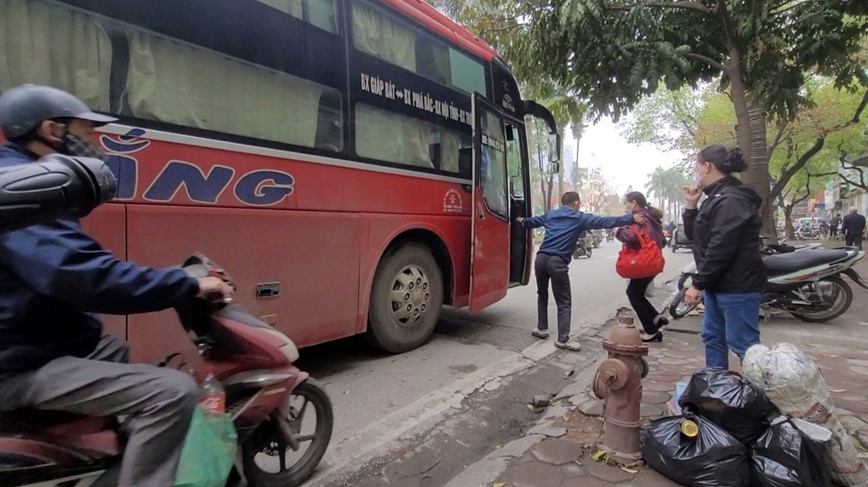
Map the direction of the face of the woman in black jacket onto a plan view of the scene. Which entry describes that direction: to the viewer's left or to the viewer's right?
to the viewer's left

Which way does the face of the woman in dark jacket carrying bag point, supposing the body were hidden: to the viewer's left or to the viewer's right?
to the viewer's left

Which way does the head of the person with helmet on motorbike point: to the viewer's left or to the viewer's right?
to the viewer's right

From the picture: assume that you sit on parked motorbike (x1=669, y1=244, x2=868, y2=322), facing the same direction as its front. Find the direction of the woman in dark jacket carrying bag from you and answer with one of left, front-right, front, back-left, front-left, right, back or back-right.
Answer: front-left

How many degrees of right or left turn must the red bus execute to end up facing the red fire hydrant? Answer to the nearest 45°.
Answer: approximately 90° to its right

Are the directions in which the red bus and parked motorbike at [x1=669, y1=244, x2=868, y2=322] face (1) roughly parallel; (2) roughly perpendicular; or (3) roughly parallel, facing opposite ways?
roughly perpendicular

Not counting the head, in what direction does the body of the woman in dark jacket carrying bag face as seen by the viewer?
to the viewer's left

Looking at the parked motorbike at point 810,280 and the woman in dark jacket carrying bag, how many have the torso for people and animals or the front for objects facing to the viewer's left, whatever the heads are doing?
2

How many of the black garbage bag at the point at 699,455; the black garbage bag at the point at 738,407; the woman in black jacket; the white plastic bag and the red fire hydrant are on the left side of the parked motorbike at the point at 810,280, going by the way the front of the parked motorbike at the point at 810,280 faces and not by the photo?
5

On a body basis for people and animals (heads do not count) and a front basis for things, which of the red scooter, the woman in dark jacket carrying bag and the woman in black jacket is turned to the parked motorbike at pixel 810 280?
the red scooter

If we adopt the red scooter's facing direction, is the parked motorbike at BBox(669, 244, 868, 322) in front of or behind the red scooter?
in front

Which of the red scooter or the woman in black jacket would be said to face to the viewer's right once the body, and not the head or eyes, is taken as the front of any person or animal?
the red scooter

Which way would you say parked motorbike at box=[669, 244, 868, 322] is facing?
to the viewer's left

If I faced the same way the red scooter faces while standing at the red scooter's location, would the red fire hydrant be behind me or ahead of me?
ahead

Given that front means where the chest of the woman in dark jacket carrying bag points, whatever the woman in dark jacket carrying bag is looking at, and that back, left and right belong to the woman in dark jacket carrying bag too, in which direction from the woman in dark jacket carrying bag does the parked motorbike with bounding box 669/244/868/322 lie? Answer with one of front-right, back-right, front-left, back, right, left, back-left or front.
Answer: back-right

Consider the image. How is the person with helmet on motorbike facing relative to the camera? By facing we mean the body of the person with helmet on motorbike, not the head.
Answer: to the viewer's right
